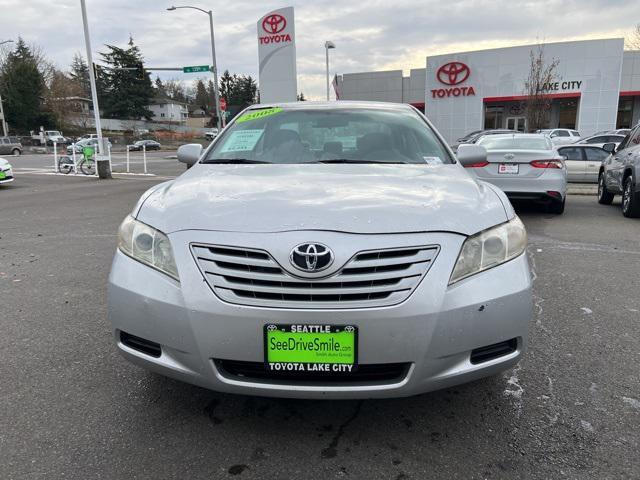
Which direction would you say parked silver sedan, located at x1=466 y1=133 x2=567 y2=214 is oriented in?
away from the camera

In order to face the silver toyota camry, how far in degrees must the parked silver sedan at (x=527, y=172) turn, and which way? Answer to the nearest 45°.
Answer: approximately 180°

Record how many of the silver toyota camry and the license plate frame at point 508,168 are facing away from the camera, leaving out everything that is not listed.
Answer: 0

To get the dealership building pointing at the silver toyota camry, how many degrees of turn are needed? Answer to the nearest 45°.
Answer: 0° — it already faces it

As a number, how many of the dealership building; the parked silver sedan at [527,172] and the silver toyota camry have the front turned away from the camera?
1

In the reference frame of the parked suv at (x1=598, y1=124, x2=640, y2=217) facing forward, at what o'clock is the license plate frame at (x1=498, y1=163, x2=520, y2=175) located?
The license plate frame is roughly at 9 o'clock from the parked suv.

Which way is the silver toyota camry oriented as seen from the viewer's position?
toward the camera

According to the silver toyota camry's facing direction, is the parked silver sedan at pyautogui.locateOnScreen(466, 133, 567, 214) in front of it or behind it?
behind

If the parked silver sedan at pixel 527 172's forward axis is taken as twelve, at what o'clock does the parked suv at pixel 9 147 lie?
The parked suv is roughly at 10 o'clock from the parked silver sedan.

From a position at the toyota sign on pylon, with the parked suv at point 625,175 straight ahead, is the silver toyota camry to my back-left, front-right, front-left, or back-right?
front-right

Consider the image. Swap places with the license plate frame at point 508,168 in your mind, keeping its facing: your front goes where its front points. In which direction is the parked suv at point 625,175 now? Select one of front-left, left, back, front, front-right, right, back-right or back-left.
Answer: back-left

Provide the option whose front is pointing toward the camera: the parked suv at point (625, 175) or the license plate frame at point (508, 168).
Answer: the license plate frame

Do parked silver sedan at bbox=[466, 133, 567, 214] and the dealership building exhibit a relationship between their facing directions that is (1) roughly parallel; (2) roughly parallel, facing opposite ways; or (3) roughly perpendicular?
roughly parallel, facing opposite ways

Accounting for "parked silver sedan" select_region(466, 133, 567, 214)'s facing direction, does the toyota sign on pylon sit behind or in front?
in front

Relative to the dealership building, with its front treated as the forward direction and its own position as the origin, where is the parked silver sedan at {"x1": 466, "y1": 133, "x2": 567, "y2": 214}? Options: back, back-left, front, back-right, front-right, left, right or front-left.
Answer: front

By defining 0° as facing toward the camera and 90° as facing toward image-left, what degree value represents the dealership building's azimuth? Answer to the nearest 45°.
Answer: approximately 0°
